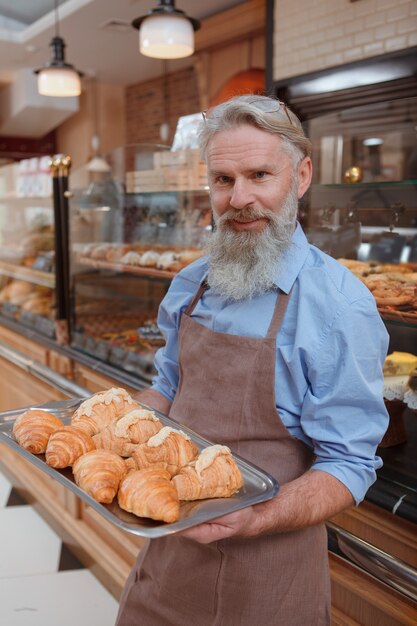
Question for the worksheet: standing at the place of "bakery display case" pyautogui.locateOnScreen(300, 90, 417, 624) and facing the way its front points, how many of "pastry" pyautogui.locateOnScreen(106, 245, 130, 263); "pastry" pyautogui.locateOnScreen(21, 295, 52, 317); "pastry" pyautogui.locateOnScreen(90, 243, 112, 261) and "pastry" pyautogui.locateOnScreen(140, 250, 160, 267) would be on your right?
4

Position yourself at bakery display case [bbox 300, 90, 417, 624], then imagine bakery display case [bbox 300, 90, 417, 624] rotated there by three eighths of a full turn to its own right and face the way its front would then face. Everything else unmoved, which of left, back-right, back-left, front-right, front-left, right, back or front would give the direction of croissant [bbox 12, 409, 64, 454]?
back-left

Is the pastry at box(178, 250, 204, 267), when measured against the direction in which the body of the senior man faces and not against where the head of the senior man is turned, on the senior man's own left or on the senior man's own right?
on the senior man's own right

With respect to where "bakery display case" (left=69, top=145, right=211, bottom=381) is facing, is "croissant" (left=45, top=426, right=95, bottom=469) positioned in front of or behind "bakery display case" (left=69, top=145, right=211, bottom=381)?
in front

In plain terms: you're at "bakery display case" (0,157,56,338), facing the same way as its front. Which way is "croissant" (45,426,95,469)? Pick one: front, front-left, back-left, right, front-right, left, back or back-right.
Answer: front-left

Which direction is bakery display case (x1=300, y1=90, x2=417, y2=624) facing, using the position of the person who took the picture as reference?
facing the viewer and to the left of the viewer

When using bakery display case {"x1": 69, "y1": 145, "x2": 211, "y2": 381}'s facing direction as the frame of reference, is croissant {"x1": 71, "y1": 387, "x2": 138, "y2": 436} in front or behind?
in front

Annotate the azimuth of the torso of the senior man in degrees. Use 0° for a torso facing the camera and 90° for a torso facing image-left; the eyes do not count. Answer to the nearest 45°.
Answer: approximately 45°

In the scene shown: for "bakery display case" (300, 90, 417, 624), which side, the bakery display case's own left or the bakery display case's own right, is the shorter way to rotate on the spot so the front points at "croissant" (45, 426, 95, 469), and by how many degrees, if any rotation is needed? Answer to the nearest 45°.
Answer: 0° — it already faces it

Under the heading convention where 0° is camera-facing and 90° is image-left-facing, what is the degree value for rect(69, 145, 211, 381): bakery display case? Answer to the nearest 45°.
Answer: approximately 45°
